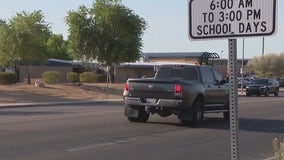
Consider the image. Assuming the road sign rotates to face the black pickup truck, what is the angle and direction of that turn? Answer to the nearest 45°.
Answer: approximately 180°

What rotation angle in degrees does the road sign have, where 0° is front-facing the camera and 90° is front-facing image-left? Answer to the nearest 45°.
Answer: approximately 0°

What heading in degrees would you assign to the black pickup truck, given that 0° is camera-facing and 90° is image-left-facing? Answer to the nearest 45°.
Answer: approximately 225°

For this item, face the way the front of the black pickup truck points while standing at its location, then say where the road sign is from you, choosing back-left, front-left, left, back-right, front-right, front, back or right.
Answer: back-right

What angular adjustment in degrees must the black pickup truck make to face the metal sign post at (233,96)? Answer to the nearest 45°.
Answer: approximately 135° to its right

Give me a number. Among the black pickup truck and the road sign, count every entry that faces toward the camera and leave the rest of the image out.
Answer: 1

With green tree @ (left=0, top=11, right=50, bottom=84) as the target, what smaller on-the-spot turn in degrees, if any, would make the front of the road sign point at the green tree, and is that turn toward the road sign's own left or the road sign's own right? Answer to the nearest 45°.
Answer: approximately 135° to the road sign's own right

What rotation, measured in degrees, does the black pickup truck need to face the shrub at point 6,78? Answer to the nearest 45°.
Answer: approximately 90° to its left

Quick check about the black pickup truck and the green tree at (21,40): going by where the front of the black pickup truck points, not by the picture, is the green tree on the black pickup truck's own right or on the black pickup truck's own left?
on the black pickup truck's own left
